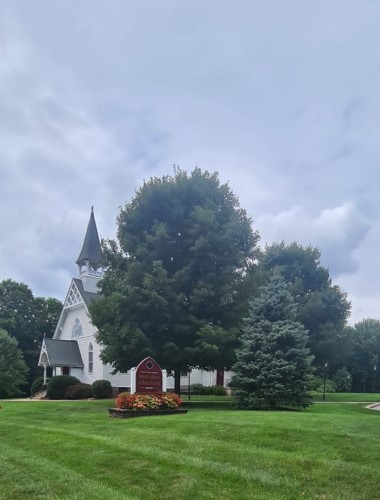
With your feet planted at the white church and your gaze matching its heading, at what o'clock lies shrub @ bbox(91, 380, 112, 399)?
The shrub is roughly at 10 o'clock from the white church.

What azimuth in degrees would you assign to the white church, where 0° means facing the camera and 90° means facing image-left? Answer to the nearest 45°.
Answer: approximately 45°

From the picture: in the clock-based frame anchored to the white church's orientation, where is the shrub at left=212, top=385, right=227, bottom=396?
The shrub is roughly at 8 o'clock from the white church.

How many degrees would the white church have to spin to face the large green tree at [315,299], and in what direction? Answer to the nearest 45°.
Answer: approximately 90° to its left

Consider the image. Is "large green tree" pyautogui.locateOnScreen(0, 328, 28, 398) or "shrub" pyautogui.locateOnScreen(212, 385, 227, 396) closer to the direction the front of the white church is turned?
the large green tree

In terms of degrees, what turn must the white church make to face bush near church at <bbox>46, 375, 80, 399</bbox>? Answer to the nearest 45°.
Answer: approximately 45° to its left

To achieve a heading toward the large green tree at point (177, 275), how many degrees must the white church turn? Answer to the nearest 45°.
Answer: approximately 45° to its left

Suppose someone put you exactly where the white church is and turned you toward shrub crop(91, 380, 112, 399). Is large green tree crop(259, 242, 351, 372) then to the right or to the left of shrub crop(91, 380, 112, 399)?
left
